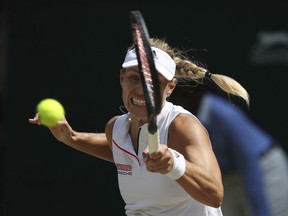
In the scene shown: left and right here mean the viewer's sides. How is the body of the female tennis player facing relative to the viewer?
facing the viewer and to the left of the viewer
